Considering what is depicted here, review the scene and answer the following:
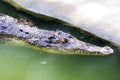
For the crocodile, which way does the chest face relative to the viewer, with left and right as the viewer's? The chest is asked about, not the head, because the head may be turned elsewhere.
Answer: facing to the right of the viewer
